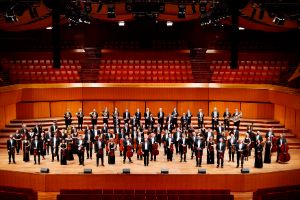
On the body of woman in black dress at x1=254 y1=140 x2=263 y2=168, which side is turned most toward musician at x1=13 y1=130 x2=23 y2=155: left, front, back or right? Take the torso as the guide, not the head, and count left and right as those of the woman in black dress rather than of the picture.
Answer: right

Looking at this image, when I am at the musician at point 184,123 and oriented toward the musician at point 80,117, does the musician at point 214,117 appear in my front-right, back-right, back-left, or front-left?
back-right

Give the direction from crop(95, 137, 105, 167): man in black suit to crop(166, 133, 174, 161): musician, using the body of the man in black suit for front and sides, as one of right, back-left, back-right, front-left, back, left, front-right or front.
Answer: left

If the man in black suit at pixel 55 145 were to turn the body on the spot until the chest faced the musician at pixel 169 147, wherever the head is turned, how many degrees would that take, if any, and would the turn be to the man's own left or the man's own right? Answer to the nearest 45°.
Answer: approximately 90° to the man's own left

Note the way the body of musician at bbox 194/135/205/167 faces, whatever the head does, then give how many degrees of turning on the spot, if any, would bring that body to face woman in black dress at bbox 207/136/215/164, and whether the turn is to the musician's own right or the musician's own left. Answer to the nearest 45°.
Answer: approximately 135° to the musician's own left

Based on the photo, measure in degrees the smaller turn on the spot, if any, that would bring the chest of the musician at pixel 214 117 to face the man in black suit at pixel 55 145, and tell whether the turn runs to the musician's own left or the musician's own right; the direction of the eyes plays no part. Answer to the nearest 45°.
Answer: approximately 45° to the musician's own right

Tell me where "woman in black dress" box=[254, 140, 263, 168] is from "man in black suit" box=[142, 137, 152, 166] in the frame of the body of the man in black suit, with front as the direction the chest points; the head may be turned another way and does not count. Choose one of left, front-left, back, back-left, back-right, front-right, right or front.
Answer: left

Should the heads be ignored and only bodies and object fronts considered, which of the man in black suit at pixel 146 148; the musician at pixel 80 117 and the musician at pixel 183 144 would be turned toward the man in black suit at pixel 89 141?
the musician at pixel 80 117

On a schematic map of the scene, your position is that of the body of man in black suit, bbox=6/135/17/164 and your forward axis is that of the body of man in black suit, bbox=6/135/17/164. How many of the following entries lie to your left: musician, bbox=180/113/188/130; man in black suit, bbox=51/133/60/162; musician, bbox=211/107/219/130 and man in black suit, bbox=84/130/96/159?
4

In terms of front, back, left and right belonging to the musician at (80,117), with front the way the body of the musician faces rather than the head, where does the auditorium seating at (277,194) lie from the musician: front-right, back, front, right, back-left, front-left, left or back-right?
front-left

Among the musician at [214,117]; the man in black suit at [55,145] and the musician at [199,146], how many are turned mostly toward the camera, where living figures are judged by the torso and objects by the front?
3
